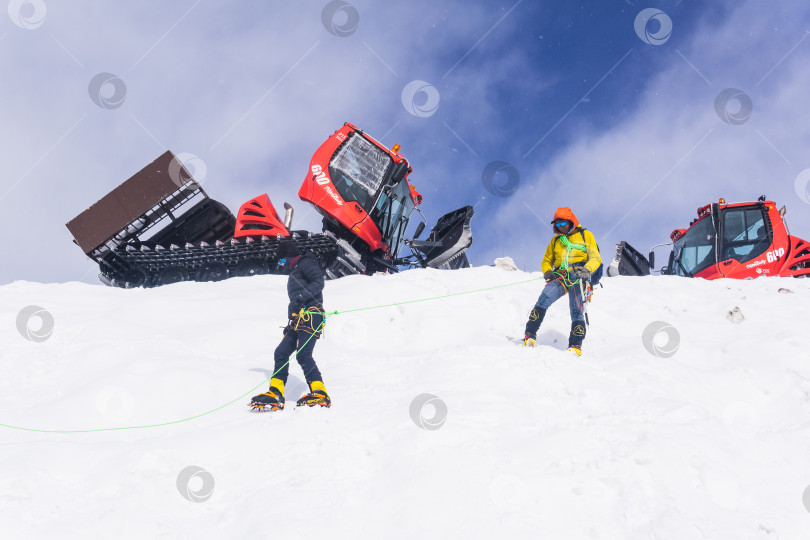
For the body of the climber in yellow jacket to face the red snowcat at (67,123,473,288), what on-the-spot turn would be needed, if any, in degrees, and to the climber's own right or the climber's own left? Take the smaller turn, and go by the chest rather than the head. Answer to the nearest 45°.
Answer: approximately 90° to the climber's own right

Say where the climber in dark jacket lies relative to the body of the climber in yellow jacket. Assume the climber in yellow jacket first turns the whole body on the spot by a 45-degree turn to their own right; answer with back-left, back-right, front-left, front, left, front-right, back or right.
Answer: front-left

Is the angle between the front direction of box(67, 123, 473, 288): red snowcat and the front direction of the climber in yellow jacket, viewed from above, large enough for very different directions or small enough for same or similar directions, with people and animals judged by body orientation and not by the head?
very different directions

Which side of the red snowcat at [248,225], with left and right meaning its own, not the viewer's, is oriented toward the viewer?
right

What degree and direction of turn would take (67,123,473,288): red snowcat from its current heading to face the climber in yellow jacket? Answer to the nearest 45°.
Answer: approximately 45° to its right

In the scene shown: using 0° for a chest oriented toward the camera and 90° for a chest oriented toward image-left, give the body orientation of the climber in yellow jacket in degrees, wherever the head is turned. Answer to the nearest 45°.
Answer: approximately 45°
